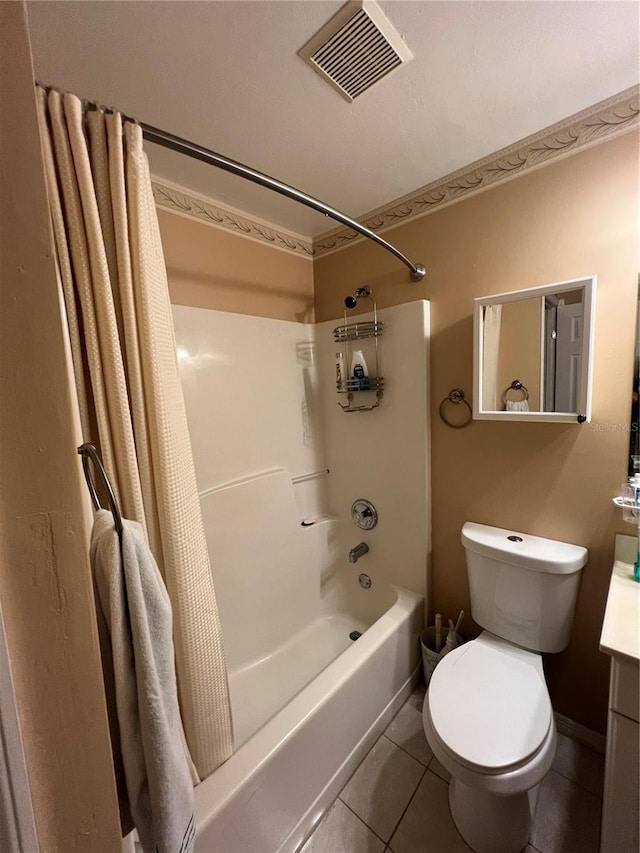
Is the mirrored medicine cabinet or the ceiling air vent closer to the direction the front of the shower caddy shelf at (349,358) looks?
the ceiling air vent

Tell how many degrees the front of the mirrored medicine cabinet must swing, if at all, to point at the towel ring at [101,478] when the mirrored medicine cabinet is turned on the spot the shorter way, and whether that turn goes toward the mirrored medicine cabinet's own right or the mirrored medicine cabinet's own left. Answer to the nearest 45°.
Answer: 0° — it already faces it

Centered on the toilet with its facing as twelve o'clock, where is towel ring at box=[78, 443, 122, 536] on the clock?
The towel ring is roughly at 1 o'clock from the toilet.

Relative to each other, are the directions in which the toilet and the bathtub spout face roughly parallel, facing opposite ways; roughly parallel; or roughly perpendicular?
roughly parallel

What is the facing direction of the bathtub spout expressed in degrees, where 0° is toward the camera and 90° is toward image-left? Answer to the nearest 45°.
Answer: approximately 45°

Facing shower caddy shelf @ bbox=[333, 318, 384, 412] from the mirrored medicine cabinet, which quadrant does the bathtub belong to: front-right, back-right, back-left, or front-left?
front-left

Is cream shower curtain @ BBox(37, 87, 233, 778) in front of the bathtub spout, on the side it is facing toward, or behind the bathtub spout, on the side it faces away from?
in front

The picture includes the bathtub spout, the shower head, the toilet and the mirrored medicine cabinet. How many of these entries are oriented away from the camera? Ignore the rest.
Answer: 0

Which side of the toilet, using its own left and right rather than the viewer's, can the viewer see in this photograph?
front

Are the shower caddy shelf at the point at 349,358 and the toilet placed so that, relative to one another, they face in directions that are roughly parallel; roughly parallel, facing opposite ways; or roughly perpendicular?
roughly parallel

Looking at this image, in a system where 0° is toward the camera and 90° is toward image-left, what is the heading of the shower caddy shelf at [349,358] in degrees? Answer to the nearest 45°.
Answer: approximately 45°

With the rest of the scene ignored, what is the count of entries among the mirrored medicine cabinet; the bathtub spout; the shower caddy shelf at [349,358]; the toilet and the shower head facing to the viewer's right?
0
